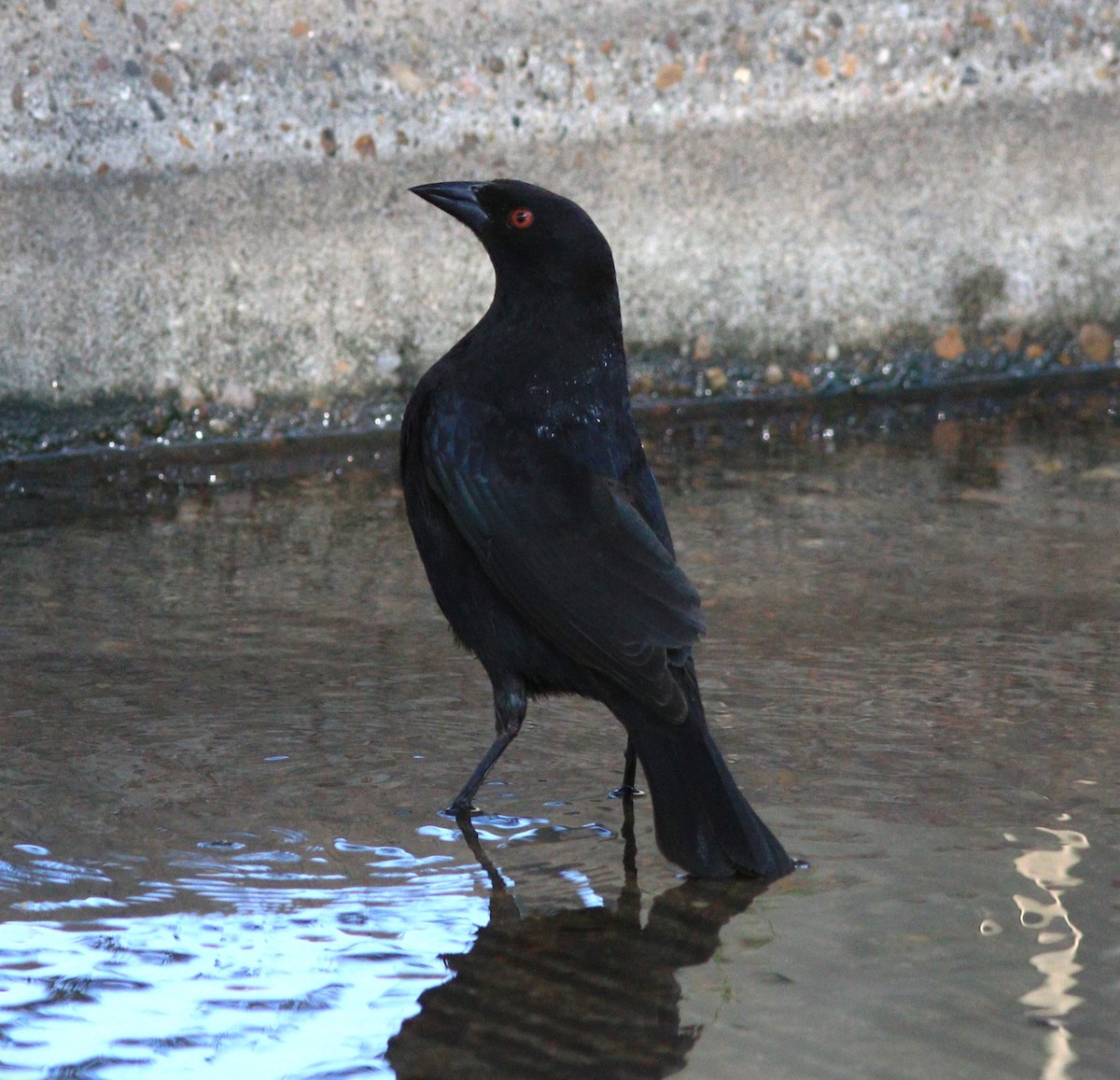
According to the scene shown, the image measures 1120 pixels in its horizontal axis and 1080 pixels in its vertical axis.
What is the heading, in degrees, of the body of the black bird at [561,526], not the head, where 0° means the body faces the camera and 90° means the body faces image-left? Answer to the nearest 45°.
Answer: approximately 135°
